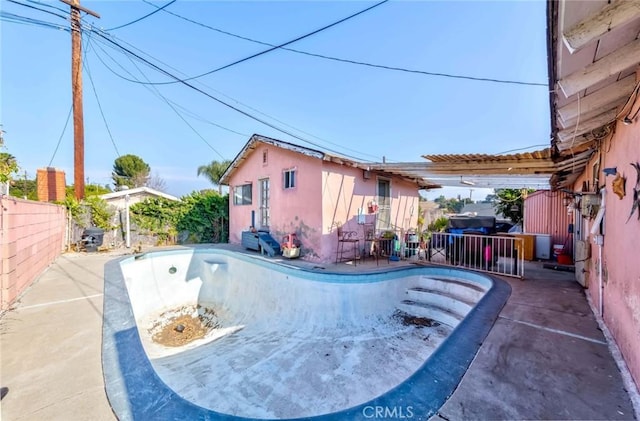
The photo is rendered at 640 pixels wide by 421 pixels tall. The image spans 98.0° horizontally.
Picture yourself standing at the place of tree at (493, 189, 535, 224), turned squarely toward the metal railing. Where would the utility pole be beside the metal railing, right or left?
right
